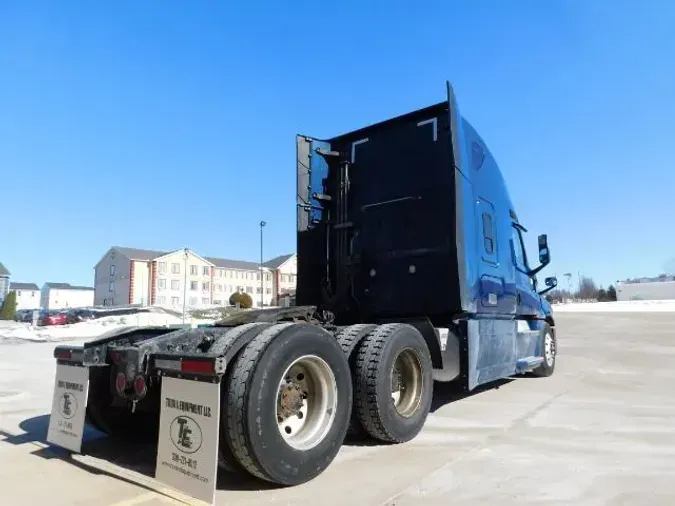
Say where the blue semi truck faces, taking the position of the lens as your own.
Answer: facing away from the viewer and to the right of the viewer
